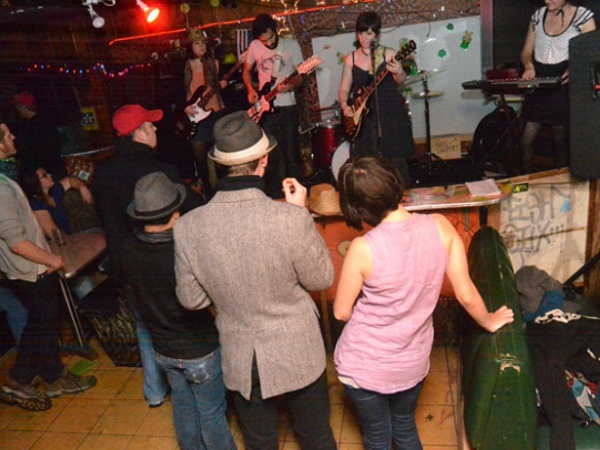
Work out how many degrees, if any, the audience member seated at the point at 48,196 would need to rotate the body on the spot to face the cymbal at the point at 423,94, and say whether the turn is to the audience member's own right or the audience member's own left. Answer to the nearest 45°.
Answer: approximately 45° to the audience member's own left

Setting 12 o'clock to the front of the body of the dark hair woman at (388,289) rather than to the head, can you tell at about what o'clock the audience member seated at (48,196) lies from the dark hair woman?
The audience member seated is roughly at 10 o'clock from the dark hair woman.

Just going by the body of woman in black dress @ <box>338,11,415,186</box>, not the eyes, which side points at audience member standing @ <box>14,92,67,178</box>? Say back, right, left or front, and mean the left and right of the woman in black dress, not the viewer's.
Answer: right

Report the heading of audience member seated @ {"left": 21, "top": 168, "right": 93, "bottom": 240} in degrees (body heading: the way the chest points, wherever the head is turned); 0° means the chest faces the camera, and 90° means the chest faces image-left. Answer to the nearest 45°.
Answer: approximately 315°

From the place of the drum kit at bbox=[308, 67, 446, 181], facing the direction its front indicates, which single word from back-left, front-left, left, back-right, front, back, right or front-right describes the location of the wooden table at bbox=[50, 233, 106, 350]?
front-right

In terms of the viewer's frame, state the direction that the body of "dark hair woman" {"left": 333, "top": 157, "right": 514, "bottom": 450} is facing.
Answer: away from the camera

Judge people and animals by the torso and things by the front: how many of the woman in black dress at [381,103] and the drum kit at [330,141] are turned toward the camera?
2

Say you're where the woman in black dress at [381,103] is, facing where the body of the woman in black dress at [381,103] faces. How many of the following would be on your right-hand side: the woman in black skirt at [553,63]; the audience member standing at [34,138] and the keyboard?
1

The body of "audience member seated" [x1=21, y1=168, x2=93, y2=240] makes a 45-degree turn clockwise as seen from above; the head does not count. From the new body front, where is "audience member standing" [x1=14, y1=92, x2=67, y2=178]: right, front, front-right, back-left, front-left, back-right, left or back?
back

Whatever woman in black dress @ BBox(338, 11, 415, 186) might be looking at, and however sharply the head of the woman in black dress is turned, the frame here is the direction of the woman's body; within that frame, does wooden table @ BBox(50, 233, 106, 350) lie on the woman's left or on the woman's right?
on the woman's right

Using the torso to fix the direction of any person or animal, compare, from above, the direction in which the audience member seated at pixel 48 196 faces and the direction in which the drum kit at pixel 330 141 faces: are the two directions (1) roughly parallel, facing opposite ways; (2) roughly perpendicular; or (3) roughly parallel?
roughly perpendicular

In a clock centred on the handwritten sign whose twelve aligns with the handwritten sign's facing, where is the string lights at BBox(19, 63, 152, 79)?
The string lights is roughly at 3 o'clock from the handwritten sign.

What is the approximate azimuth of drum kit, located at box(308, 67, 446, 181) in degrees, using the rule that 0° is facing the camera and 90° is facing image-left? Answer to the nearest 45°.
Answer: approximately 0°
